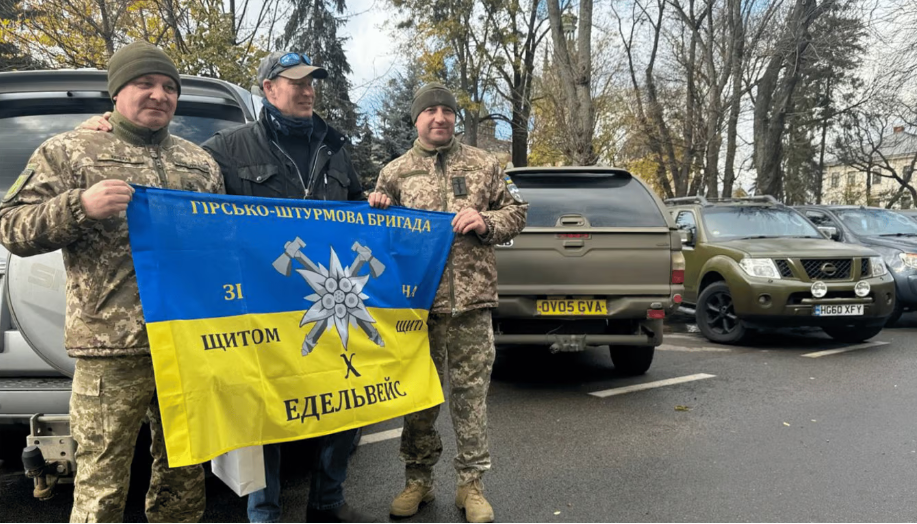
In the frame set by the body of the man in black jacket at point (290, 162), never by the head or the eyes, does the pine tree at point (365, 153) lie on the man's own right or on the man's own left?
on the man's own left

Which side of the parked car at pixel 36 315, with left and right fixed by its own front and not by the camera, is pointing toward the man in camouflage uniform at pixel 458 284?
right

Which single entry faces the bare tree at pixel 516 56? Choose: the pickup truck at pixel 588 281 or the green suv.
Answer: the pickup truck

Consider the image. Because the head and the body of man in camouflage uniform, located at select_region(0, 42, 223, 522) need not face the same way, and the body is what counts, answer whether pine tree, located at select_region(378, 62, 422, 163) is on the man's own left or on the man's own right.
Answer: on the man's own left

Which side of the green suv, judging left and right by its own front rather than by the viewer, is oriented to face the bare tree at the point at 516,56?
back

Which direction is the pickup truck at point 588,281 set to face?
away from the camera

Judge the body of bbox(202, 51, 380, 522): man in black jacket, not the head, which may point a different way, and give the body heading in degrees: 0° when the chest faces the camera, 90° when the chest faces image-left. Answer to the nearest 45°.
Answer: approximately 315°

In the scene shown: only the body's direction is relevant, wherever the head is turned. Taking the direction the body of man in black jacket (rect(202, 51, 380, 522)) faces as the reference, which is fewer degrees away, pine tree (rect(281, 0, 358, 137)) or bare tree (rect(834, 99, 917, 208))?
the bare tree

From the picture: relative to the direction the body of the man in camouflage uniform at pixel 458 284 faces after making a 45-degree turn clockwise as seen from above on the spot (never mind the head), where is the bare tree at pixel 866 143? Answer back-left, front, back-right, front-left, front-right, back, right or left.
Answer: back

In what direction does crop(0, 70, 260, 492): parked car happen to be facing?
away from the camera

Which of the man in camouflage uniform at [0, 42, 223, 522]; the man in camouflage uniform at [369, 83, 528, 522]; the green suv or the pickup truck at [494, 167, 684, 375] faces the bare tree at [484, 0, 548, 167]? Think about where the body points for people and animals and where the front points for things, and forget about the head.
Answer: the pickup truck

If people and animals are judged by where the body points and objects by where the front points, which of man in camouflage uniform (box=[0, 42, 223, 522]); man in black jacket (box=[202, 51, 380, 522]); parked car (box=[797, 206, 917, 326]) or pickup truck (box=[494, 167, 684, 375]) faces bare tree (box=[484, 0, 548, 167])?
the pickup truck
